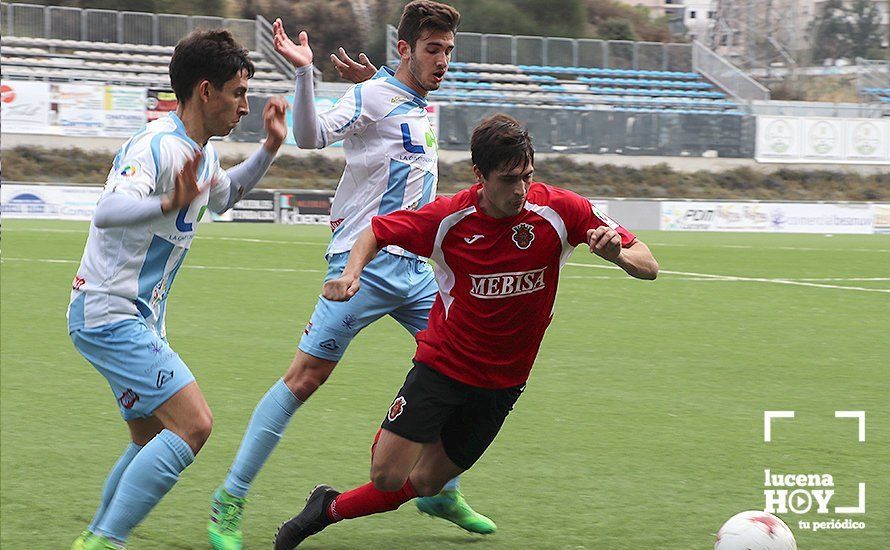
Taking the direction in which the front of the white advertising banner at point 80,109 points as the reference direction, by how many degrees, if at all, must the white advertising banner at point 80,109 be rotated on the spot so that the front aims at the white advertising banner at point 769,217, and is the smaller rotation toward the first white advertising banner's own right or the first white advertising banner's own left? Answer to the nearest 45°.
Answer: approximately 45° to the first white advertising banner's own left

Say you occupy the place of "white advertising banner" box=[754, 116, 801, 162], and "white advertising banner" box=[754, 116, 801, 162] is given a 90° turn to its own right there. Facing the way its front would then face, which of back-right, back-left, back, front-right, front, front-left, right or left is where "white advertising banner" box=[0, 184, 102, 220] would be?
front-left

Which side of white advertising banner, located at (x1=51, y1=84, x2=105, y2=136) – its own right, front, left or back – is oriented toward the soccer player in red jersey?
front

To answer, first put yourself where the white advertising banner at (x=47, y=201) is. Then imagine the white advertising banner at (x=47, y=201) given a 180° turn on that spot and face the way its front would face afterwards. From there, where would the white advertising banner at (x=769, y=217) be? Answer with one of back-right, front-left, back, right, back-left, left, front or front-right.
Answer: right

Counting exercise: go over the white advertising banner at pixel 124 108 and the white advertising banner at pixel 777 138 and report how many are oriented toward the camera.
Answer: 2

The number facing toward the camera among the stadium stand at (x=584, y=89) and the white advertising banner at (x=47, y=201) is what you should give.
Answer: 2

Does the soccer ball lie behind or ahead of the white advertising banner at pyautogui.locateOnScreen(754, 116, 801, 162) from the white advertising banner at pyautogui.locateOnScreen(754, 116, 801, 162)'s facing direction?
ahead

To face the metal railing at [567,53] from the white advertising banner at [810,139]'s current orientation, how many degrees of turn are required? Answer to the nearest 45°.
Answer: approximately 90° to its right

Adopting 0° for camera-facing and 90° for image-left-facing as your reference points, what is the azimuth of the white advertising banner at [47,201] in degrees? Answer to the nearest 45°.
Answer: approximately 0°

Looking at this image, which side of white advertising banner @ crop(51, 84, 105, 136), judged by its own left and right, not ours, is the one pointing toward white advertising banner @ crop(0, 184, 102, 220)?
front

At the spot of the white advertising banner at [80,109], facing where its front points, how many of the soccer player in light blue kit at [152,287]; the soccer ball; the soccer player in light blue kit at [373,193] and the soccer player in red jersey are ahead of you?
4

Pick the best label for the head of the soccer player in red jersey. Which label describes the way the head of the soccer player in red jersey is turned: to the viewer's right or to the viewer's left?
to the viewer's right

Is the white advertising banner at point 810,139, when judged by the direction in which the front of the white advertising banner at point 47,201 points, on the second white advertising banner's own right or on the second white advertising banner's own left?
on the second white advertising banner's own left
